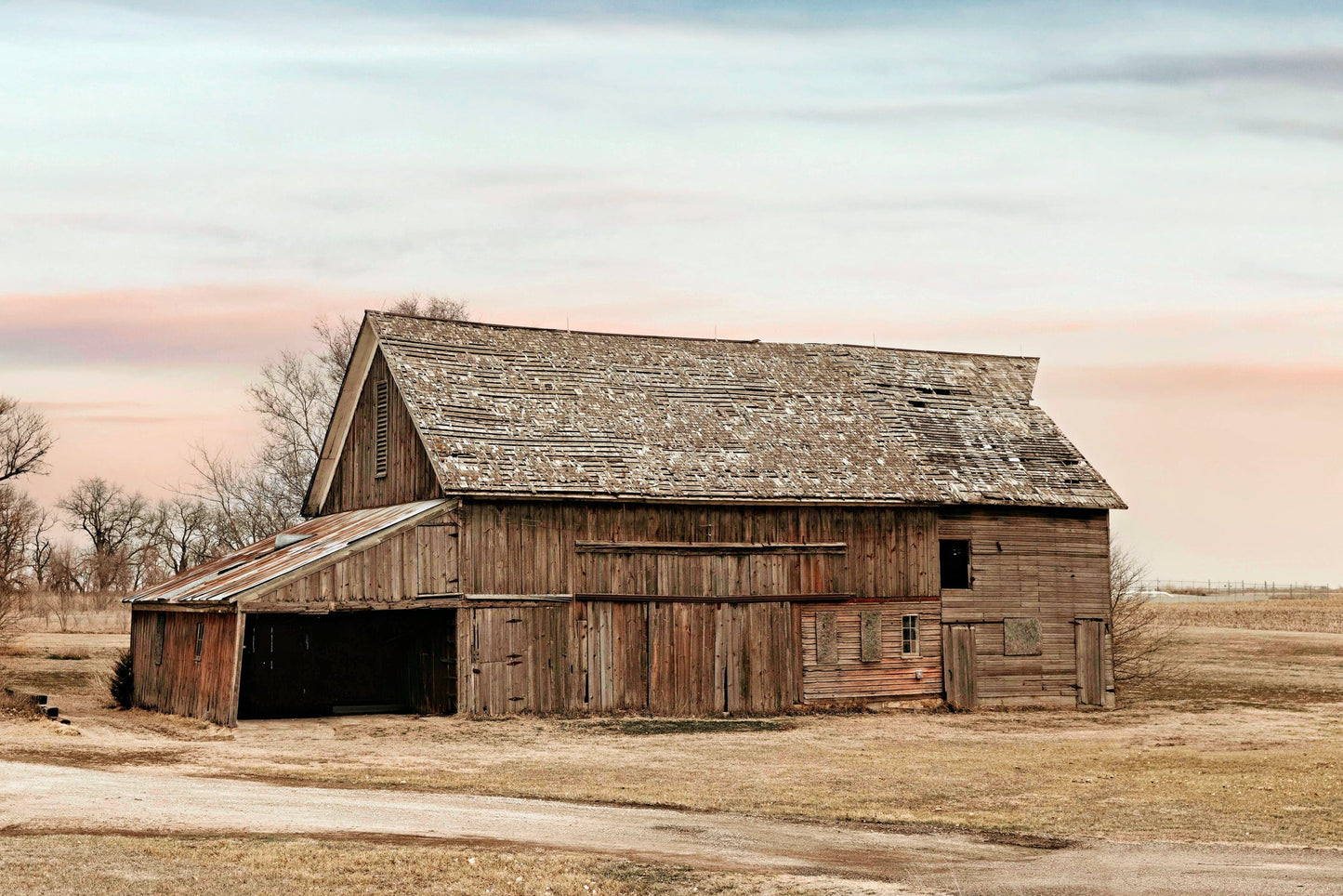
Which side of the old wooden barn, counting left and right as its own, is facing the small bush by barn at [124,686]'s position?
right

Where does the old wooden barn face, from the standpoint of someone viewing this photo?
facing the viewer
